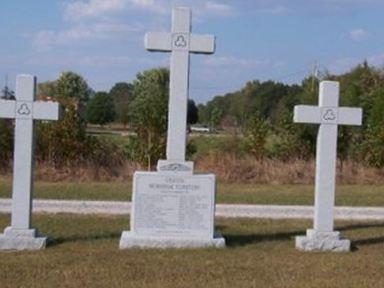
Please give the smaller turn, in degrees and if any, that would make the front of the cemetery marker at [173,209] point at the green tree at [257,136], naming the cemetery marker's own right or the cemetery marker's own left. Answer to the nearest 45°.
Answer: approximately 180°

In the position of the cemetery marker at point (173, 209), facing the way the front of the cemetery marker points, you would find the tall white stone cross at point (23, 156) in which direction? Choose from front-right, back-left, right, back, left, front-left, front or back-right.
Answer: right

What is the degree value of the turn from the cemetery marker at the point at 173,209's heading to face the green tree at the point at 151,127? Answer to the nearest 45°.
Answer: approximately 180°

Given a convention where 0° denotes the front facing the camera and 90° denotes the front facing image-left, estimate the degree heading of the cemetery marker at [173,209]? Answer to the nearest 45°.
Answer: approximately 0°

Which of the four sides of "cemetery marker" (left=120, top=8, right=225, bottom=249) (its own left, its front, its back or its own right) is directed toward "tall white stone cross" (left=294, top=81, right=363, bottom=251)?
left
